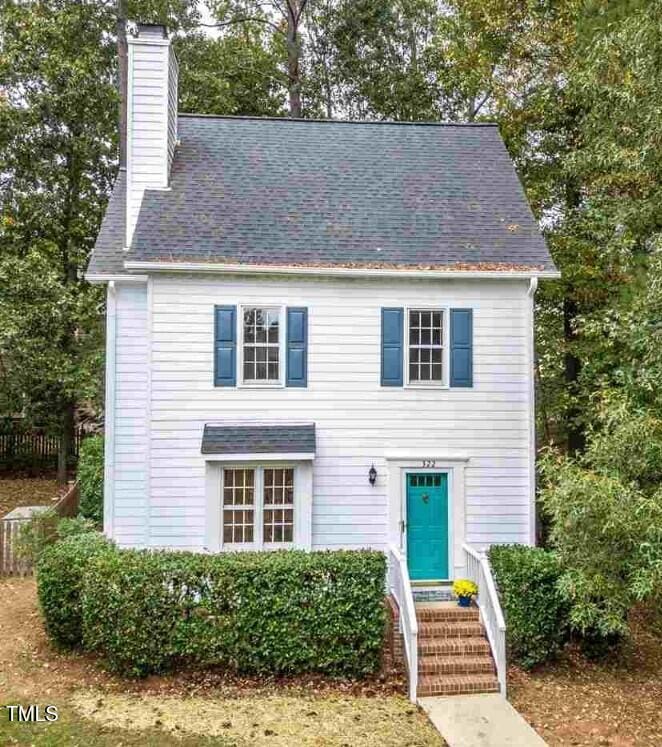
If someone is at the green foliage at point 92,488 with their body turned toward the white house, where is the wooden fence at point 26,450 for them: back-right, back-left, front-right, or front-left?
back-left

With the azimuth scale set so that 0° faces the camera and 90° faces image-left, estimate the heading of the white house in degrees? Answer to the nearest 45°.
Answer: approximately 0°

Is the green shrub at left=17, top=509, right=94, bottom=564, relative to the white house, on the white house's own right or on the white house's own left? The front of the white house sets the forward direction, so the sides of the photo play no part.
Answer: on the white house's own right

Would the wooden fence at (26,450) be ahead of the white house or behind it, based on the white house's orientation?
behind

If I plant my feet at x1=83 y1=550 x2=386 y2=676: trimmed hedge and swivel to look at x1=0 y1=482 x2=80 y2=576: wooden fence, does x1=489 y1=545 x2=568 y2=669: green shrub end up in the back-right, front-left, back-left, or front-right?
back-right

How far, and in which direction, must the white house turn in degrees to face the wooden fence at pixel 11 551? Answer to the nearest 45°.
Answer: approximately 90° to its right

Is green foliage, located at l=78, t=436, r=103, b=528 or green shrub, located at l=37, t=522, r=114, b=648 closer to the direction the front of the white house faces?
the green shrub

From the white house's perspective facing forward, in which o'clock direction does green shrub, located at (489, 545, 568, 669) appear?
The green shrub is roughly at 10 o'clock from the white house.

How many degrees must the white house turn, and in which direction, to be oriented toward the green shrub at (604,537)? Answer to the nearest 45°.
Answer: approximately 45° to its left
